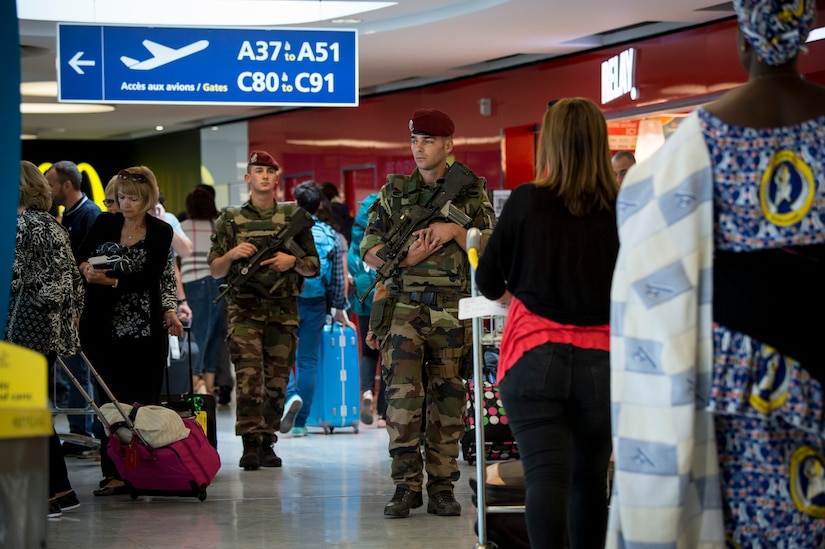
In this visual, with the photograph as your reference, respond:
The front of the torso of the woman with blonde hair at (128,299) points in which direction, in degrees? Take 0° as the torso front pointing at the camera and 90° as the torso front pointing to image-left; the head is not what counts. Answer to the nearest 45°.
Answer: approximately 0°

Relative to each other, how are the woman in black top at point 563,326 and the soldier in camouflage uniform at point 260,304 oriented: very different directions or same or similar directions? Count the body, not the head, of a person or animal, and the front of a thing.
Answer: very different directions

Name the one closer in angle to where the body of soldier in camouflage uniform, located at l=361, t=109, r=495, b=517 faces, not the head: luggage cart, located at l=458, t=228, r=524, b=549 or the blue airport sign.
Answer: the luggage cart

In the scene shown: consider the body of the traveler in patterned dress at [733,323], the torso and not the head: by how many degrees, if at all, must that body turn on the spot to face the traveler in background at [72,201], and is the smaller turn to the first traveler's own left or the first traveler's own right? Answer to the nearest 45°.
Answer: approximately 45° to the first traveler's own left

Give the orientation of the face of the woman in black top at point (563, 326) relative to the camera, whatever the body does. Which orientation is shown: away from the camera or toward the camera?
away from the camera

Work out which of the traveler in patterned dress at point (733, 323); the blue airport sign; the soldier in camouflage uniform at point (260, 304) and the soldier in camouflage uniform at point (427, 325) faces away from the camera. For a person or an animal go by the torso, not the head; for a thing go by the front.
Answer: the traveler in patterned dress

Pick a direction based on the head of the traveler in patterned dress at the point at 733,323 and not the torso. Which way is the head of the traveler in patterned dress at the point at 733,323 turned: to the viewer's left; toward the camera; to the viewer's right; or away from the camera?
away from the camera

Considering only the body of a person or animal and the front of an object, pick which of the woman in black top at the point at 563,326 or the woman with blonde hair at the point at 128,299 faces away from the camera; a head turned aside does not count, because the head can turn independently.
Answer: the woman in black top

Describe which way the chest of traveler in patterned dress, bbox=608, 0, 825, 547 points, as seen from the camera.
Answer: away from the camera

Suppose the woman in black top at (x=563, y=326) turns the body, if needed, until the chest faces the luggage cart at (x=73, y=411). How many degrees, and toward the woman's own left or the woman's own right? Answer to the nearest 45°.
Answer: approximately 45° to the woman's own left

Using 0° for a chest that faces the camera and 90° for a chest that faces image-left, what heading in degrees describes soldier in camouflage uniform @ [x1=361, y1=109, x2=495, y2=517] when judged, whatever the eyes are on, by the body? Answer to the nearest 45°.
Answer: approximately 0°

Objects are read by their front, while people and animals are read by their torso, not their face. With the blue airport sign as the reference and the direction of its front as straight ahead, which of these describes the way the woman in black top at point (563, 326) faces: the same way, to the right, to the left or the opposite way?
the opposite way
